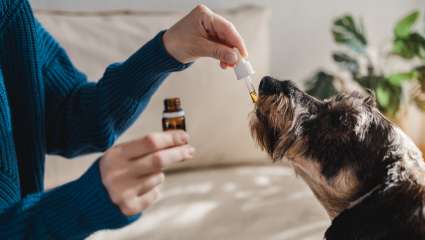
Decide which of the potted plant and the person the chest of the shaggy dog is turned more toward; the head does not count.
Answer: the person

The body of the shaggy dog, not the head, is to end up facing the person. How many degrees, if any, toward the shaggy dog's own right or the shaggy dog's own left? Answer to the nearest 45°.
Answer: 0° — it already faces them

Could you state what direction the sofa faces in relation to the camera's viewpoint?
facing the viewer

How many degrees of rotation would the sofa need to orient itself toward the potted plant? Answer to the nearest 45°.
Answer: approximately 90° to its left

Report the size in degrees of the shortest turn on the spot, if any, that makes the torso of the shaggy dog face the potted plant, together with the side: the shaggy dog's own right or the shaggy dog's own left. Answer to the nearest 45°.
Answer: approximately 90° to the shaggy dog's own right

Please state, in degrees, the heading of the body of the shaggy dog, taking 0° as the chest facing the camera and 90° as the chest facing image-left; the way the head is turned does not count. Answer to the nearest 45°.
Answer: approximately 90°
